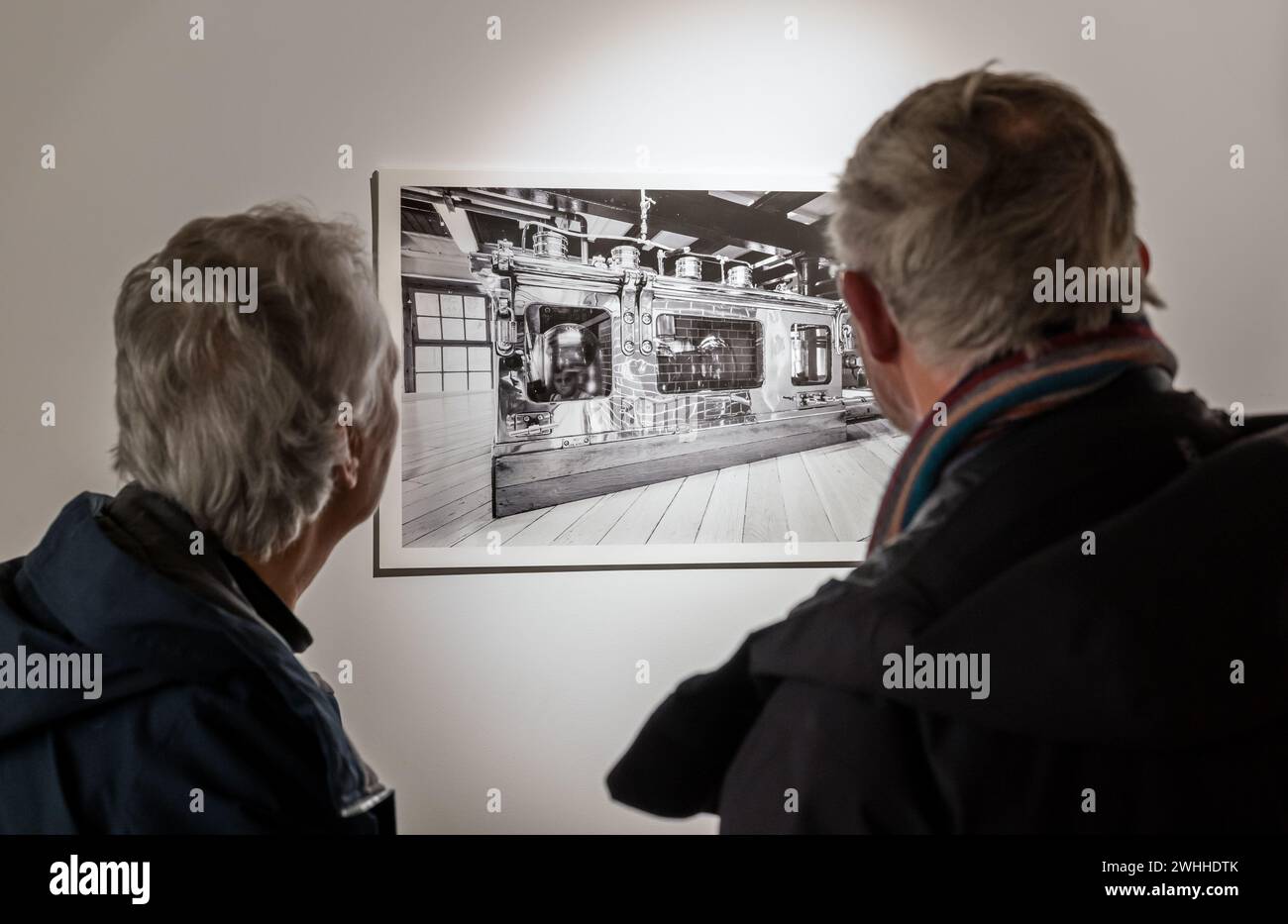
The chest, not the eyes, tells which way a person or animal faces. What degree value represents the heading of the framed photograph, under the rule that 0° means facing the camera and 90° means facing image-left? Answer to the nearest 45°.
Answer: approximately 0°

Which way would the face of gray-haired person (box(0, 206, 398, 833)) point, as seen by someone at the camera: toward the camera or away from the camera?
away from the camera

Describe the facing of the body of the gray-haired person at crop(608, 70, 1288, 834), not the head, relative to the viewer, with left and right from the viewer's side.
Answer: facing away from the viewer and to the left of the viewer

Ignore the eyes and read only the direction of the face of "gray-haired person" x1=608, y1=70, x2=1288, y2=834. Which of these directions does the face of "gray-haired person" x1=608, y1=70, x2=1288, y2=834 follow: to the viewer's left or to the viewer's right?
to the viewer's left

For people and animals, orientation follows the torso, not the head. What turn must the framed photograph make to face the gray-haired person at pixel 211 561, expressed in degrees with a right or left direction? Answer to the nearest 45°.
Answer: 0° — it already faces them
